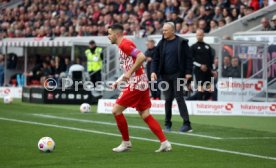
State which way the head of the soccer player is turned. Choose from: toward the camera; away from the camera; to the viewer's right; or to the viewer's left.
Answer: to the viewer's left

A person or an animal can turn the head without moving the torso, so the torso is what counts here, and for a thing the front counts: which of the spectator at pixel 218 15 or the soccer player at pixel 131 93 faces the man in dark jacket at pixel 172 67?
the spectator

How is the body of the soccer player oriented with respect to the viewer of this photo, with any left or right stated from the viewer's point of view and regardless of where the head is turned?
facing to the left of the viewer

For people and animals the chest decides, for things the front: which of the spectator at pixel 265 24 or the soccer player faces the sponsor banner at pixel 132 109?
the spectator

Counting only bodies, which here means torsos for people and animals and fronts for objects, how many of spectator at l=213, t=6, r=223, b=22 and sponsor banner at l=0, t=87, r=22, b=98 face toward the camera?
2

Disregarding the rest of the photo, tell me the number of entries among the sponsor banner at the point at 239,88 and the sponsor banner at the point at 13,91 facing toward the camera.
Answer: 2

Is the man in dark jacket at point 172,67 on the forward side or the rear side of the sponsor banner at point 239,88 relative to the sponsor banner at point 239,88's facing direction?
on the forward side
